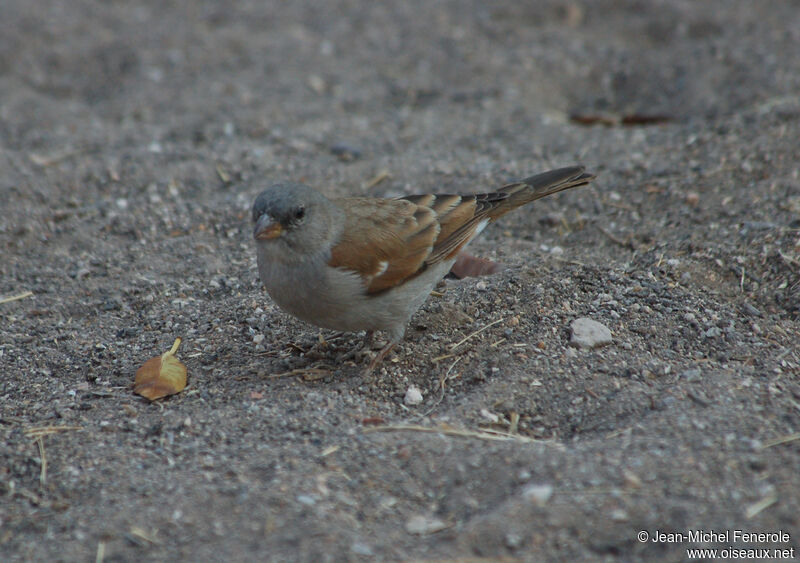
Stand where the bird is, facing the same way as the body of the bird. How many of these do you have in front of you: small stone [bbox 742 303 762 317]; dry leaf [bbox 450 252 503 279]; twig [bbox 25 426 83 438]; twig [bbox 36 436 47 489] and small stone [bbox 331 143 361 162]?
2

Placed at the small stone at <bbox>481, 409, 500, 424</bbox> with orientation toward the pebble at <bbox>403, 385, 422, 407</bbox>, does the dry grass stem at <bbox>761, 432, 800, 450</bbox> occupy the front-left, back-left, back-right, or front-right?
back-right

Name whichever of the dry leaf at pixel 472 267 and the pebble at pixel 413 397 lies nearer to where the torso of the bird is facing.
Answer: the pebble

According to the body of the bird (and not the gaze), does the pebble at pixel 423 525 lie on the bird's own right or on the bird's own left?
on the bird's own left

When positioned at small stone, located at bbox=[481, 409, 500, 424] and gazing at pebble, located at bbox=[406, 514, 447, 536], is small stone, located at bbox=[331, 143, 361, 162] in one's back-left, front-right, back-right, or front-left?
back-right

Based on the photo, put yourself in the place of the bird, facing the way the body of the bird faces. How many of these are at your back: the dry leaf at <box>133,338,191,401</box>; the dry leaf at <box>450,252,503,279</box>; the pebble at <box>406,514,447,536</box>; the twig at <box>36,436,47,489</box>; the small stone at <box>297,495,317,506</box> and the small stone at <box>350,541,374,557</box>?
1

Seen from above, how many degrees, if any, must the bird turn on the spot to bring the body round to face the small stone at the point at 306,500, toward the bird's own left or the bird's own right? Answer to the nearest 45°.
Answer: approximately 45° to the bird's own left

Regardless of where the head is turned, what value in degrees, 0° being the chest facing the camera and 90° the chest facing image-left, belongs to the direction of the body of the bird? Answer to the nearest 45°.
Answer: approximately 45°

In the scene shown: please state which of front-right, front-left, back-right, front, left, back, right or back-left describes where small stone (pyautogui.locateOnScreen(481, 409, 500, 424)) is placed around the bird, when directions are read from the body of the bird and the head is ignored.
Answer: left

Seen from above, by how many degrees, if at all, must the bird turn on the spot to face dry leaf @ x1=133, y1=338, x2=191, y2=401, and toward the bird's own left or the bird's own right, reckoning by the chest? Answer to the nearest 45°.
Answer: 0° — it already faces it

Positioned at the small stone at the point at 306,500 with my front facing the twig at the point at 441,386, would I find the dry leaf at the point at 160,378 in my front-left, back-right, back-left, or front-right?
front-left
